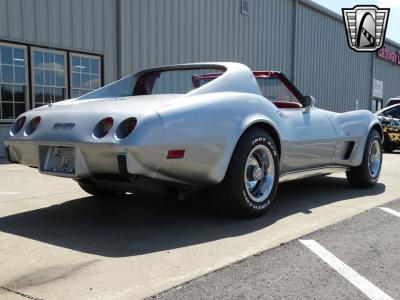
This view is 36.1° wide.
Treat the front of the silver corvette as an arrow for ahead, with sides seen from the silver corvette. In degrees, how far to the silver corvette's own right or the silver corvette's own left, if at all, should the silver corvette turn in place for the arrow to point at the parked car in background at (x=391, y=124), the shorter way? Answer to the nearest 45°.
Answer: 0° — it already faces it

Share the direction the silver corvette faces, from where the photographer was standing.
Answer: facing away from the viewer and to the right of the viewer
